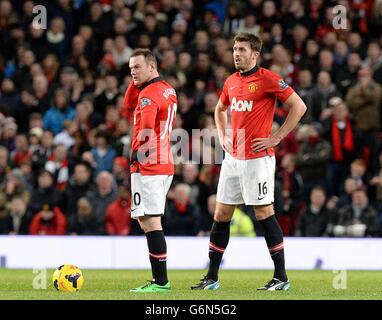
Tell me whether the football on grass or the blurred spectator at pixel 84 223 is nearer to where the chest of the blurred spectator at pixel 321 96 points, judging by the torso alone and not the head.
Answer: the football on grass

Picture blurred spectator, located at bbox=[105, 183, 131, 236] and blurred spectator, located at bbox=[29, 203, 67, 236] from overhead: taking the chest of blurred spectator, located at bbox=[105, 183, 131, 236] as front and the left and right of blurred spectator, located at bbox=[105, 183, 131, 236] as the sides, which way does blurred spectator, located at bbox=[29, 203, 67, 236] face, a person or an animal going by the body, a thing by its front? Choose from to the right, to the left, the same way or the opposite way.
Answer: the same way

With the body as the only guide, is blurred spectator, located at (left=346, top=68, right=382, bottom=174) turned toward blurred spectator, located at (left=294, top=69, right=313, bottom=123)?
no

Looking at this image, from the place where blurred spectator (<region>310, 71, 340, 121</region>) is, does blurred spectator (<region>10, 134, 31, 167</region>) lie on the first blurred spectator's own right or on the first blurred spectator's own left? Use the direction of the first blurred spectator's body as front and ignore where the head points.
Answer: on the first blurred spectator's own right

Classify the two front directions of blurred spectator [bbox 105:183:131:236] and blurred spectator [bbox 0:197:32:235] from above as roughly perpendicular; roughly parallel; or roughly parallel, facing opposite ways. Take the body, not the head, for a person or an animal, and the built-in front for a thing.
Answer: roughly parallel

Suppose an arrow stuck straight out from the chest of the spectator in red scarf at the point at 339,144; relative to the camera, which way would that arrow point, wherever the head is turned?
toward the camera

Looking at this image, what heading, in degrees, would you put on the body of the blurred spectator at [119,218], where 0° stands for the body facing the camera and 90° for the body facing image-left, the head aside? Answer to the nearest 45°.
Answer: approximately 0°

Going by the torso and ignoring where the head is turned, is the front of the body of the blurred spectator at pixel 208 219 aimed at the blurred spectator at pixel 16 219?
no

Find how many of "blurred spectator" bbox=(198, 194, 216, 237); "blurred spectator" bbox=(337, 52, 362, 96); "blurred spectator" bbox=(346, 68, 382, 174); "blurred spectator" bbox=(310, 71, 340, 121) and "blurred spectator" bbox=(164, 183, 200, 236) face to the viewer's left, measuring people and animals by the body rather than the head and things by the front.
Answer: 0

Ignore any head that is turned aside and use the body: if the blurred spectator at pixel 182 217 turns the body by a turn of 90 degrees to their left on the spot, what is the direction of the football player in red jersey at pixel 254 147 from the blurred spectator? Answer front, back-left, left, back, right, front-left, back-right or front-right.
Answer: right

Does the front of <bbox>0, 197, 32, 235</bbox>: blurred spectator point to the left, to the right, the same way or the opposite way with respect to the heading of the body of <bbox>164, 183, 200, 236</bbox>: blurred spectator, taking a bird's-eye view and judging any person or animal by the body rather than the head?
the same way

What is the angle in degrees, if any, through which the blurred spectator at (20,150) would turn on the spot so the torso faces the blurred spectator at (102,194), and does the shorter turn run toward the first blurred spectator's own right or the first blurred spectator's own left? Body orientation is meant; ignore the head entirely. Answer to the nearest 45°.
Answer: approximately 45° to the first blurred spectator's own left

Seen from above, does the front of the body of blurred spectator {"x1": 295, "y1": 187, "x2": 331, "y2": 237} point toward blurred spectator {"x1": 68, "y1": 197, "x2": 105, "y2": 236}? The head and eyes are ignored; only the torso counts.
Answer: no

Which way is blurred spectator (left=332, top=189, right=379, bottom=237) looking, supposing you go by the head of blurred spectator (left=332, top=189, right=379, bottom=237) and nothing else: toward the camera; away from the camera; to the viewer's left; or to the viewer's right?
toward the camera

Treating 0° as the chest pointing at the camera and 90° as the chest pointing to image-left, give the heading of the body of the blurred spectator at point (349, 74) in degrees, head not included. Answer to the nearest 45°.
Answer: approximately 0°

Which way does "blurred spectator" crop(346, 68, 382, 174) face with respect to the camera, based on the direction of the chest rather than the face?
toward the camera

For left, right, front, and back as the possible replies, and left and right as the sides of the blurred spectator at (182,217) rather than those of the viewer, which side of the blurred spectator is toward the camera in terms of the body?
front

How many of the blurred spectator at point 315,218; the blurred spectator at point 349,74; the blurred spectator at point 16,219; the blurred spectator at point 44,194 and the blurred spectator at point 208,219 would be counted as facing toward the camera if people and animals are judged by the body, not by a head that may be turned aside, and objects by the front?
5
